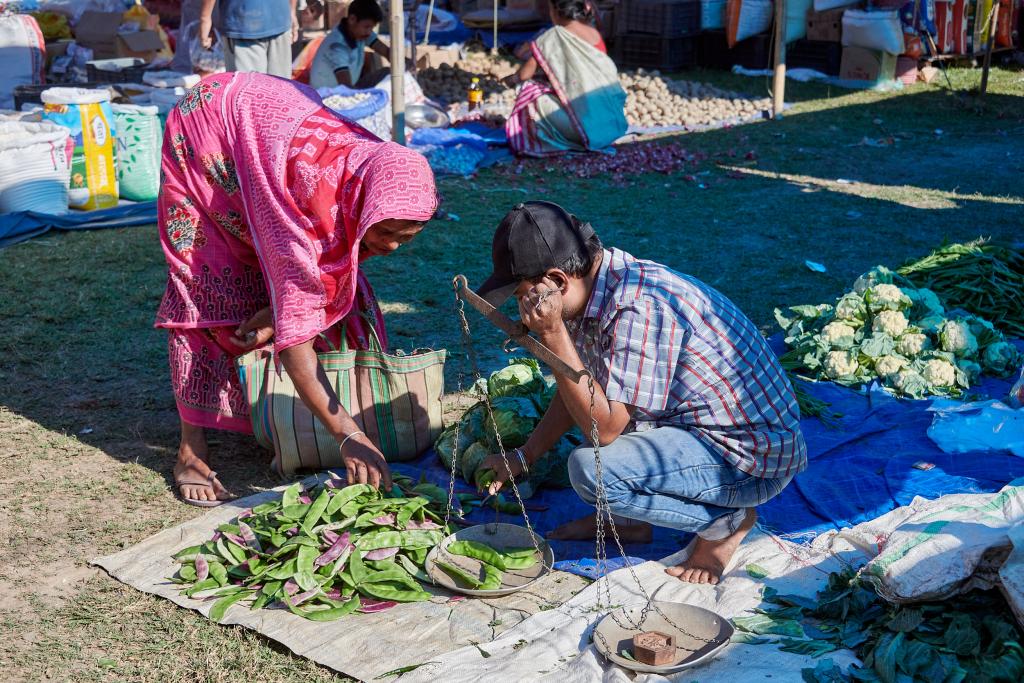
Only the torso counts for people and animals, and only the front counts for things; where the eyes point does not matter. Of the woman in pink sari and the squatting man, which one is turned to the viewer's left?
the squatting man

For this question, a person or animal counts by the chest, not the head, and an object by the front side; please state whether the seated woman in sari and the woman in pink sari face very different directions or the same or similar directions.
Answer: very different directions

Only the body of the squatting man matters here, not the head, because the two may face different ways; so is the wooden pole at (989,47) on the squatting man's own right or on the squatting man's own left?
on the squatting man's own right

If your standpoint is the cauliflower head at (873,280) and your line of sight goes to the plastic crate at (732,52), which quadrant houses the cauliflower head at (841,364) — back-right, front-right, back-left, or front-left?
back-left

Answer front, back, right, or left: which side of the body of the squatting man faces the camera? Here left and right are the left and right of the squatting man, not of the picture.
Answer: left

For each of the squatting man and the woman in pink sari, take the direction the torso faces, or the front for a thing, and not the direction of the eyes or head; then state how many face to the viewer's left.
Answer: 1

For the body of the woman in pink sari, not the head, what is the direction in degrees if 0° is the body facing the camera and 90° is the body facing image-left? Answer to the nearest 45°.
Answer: approximately 315°

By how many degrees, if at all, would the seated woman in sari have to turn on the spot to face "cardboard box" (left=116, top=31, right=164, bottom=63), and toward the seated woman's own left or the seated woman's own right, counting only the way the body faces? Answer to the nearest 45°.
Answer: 0° — they already face it

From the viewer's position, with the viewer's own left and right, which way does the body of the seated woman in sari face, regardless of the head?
facing away from the viewer and to the left of the viewer
